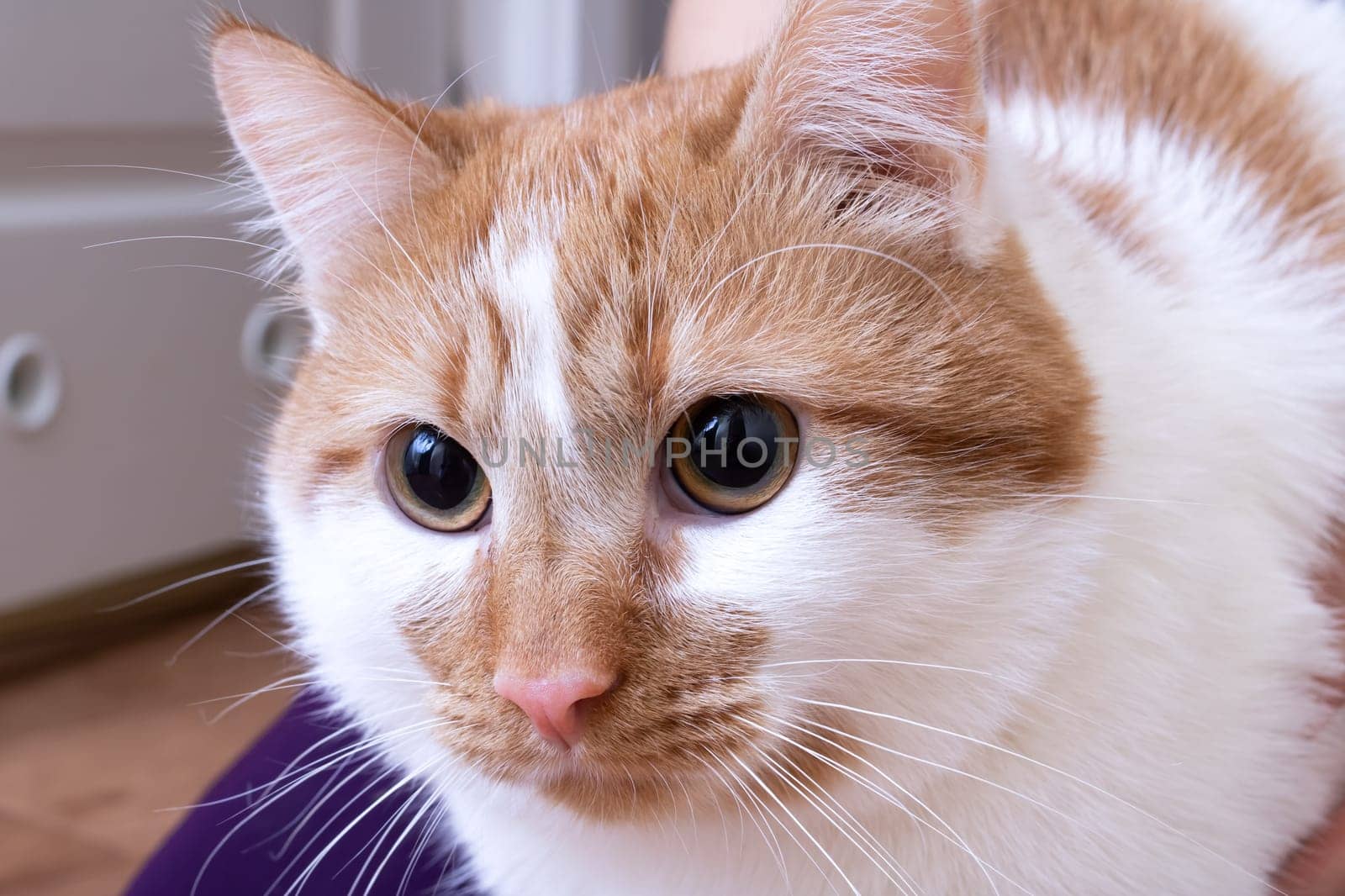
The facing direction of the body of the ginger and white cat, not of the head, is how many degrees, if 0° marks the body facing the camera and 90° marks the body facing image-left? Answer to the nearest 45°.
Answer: approximately 45°
